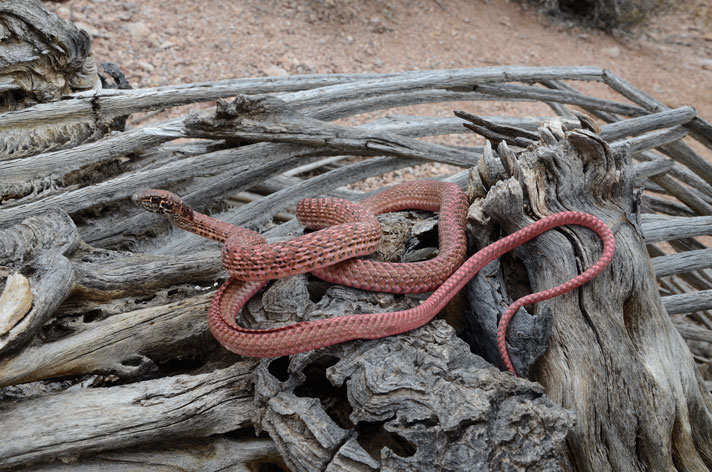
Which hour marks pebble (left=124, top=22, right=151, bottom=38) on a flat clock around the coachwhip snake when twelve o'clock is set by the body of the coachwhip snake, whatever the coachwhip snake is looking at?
The pebble is roughly at 2 o'clock from the coachwhip snake.

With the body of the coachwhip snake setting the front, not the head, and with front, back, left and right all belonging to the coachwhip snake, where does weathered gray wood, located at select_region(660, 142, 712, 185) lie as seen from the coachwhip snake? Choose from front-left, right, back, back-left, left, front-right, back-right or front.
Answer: back-right

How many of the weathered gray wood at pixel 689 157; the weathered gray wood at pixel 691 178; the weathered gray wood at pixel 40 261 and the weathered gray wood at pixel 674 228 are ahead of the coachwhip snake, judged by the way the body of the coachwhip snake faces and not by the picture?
1

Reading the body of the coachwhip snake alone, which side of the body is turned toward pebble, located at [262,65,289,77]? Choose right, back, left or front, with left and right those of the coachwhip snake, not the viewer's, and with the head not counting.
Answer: right

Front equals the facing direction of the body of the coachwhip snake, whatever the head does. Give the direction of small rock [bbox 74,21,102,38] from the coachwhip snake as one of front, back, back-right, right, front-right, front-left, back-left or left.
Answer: front-right

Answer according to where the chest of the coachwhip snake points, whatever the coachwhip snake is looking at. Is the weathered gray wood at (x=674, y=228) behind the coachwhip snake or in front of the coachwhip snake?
behind

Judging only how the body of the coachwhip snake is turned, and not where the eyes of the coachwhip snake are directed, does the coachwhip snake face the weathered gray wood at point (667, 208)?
no

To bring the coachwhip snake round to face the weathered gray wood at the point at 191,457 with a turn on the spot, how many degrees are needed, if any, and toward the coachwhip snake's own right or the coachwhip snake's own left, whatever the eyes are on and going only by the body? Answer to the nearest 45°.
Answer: approximately 45° to the coachwhip snake's own left

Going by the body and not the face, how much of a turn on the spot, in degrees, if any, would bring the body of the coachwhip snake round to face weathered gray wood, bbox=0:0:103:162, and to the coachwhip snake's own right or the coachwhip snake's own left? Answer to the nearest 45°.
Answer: approximately 45° to the coachwhip snake's own right

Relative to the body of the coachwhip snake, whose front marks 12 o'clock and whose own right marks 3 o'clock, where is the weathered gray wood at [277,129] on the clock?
The weathered gray wood is roughly at 2 o'clock from the coachwhip snake.

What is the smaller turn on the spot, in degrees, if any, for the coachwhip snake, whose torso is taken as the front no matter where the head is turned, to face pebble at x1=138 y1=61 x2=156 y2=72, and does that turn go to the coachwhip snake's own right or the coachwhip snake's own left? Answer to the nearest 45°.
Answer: approximately 45° to the coachwhip snake's own right

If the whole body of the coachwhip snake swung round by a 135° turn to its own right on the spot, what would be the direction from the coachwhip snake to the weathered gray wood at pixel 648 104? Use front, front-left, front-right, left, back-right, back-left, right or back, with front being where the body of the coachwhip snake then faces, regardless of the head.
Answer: front

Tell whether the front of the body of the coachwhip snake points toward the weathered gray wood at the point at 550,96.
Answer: no

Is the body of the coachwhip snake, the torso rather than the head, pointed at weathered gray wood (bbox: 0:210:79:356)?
yes

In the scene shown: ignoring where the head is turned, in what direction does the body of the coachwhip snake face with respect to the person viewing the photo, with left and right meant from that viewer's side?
facing to the left of the viewer
